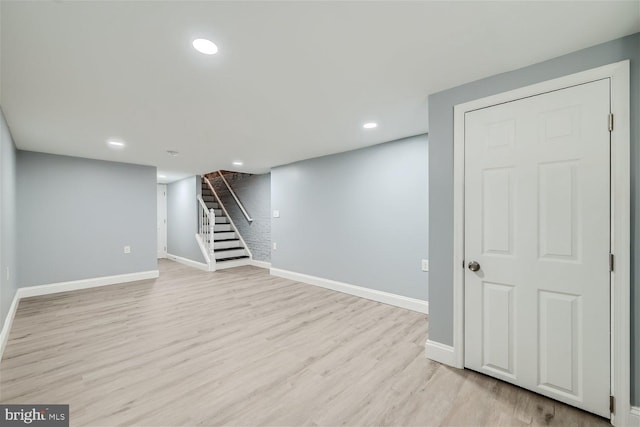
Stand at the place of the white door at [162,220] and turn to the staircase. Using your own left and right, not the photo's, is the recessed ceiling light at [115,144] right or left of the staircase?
right

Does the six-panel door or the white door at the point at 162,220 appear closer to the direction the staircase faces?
the six-panel door

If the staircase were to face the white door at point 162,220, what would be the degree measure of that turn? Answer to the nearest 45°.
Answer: approximately 135° to its right

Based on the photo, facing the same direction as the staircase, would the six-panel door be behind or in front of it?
in front

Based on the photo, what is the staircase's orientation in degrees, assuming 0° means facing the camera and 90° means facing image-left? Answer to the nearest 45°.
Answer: approximately 0°

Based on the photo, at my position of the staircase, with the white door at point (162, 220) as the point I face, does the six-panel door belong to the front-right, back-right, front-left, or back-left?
back-left

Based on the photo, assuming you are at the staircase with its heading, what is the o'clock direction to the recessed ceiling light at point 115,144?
The recessed ceiling light is roughly at 1 o'clock from the staircase.

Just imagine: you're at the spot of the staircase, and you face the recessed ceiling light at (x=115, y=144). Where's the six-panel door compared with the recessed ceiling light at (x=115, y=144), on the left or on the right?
left

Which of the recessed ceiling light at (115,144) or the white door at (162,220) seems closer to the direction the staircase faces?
the recessed ceiling light
